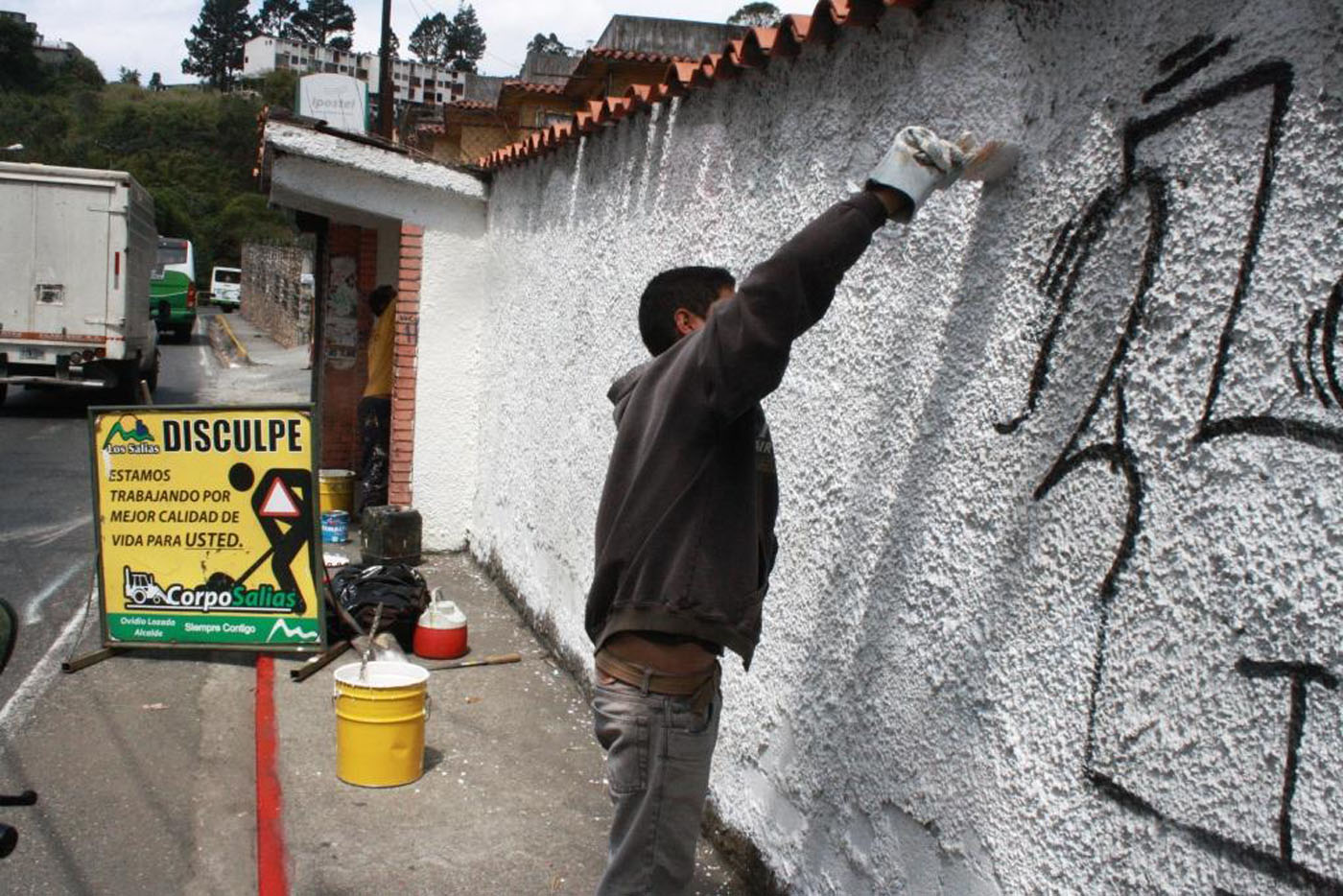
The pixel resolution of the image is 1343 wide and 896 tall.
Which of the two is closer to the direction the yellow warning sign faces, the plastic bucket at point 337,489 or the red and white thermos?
the red and white thermos

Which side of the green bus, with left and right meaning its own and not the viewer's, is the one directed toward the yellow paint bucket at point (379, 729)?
back

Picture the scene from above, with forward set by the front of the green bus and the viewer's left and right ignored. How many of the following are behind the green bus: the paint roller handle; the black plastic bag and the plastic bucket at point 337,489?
3

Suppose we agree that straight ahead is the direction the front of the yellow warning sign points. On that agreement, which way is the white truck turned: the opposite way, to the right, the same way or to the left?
the opposite way

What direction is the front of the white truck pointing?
away from the camera

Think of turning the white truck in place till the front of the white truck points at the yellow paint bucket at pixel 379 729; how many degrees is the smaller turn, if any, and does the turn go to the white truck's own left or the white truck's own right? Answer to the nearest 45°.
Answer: approximately 180°

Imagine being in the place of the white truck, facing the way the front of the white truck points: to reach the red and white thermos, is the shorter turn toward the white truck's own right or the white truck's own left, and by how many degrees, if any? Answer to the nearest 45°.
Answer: approximately 180°

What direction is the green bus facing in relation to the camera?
away from the camera

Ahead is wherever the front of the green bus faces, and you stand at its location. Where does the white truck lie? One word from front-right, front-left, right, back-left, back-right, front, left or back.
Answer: back

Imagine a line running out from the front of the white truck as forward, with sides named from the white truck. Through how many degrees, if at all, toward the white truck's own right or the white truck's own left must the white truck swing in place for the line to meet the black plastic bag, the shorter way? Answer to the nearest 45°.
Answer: approximately 180°

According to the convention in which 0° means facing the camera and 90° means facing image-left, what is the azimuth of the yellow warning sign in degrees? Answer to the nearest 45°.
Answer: approximately 0°

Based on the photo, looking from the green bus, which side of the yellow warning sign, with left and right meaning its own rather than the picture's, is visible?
back

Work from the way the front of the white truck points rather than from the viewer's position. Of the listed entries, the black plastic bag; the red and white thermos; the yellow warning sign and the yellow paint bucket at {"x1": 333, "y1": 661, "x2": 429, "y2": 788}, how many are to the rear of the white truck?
4

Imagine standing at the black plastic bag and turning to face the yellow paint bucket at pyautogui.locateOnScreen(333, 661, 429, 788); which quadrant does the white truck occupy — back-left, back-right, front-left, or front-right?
back-right
